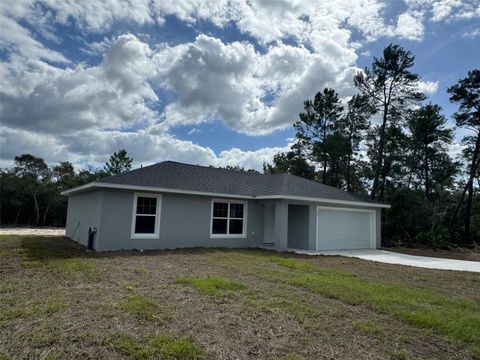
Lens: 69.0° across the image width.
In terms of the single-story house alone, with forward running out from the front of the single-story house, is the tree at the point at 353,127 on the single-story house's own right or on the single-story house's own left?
on the single-story house's own left

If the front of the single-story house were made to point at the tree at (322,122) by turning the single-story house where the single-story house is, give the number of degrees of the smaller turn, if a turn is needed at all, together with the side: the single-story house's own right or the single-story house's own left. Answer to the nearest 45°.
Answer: approximately 90° to the single-story house's own left

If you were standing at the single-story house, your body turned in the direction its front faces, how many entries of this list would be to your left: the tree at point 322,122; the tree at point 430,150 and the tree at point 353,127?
3

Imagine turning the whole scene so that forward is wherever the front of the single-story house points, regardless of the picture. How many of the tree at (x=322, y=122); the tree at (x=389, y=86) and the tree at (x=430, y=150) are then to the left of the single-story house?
3

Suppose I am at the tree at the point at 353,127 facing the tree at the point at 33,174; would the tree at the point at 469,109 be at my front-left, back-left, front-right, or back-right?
back-left

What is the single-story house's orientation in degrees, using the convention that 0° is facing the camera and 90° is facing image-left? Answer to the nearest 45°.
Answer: approximately 315°

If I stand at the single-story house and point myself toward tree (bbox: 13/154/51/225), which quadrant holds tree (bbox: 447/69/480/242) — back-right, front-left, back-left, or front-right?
back-right

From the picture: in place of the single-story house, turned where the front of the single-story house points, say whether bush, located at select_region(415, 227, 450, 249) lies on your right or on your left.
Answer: on your left

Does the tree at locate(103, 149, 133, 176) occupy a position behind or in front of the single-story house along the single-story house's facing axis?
behind

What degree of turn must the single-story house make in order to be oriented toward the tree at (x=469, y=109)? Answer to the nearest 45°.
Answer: approximately 90° to its left

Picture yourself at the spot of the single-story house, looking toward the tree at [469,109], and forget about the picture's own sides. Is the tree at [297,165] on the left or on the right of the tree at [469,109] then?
left
